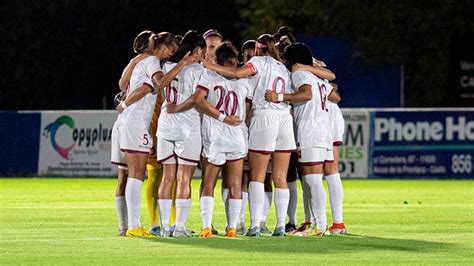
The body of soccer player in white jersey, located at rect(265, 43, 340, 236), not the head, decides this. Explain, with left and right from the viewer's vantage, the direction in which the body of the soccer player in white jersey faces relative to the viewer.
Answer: facing away from the viewer and to the left of the viewer

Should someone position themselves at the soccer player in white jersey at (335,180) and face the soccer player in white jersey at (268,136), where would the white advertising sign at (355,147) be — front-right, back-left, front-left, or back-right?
back-right

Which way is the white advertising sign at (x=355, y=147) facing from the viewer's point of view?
toward the camera

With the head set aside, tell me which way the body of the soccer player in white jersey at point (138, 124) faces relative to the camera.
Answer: to the viewer's right

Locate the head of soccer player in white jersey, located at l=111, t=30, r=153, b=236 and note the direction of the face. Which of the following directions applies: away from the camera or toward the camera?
away from the camera

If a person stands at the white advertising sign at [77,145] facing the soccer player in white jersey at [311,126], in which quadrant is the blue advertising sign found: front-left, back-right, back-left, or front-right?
front-left

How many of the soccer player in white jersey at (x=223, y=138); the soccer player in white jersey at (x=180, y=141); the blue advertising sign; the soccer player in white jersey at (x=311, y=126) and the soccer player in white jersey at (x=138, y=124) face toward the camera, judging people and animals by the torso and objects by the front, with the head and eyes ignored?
1

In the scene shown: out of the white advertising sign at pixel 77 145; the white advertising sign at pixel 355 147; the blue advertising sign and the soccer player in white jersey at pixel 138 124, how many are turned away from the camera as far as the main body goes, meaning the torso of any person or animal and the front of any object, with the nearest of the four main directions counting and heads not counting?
0

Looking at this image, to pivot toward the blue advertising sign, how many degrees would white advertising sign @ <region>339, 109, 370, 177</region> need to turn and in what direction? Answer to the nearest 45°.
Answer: approximately 90° to its left

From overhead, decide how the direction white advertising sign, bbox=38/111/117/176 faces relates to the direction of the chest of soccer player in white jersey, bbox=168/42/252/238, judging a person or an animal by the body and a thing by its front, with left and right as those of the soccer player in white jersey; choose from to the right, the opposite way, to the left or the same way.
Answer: the opposite way

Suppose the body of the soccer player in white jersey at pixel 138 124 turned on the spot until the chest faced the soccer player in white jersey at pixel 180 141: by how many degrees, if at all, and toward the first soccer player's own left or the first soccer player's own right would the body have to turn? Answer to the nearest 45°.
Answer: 0° — they already face them

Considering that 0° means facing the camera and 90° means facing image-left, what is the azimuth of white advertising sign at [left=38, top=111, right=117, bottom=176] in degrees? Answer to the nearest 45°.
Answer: approximately 0°

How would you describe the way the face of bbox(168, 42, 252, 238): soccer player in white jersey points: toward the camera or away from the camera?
away from the camera
